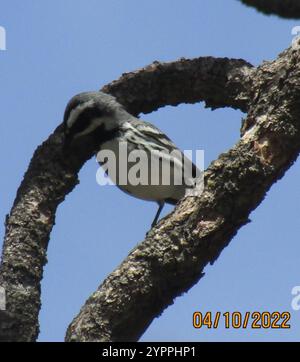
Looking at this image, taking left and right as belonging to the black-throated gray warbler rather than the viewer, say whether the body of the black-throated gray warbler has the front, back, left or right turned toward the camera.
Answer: left
